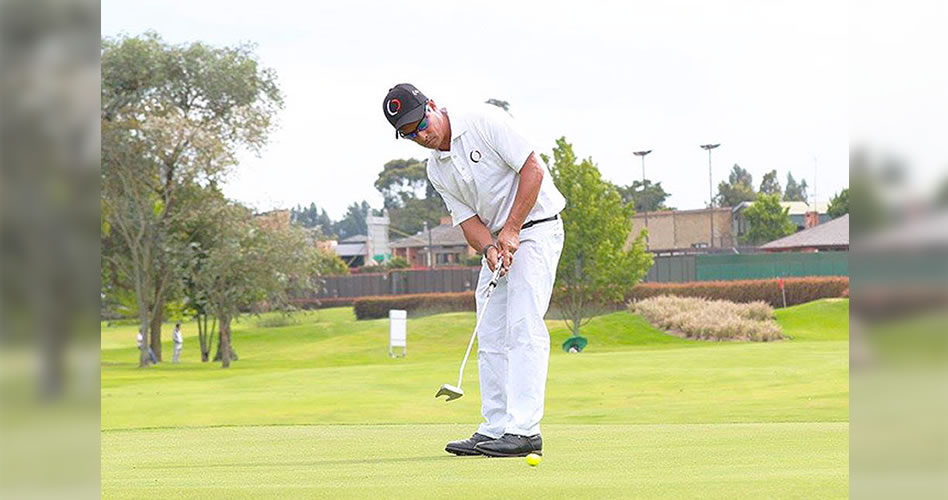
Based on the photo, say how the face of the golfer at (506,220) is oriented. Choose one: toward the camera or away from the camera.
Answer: toward the camera

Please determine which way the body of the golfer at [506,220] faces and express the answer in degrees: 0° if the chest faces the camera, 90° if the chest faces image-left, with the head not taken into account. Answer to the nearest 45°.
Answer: approximately 45°
